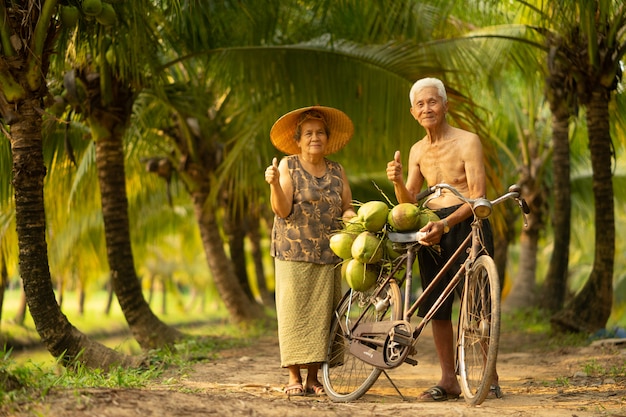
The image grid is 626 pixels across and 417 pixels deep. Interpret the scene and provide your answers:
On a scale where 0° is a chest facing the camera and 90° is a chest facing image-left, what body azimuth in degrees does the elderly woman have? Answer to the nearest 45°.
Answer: approximately 0°

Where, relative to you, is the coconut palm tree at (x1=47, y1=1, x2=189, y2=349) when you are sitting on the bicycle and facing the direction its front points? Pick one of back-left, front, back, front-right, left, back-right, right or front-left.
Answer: back

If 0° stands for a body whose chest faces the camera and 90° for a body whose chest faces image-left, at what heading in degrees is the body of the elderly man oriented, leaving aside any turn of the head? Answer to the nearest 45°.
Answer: approximately 45°

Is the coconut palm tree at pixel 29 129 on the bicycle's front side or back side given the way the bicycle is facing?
on the back side

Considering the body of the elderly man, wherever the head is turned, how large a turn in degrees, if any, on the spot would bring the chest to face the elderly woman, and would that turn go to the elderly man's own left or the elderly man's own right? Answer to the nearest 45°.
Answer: approximately 45° to the elderly man's own right

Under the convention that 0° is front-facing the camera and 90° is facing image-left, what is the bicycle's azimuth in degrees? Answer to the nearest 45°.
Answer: approximately 315°

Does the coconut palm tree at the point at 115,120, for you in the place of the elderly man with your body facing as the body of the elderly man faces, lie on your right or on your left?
on your right

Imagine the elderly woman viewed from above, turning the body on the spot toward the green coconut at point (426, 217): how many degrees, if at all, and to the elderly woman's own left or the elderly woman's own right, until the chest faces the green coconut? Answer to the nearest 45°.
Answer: approximately 45° to the elderly woman's own left
